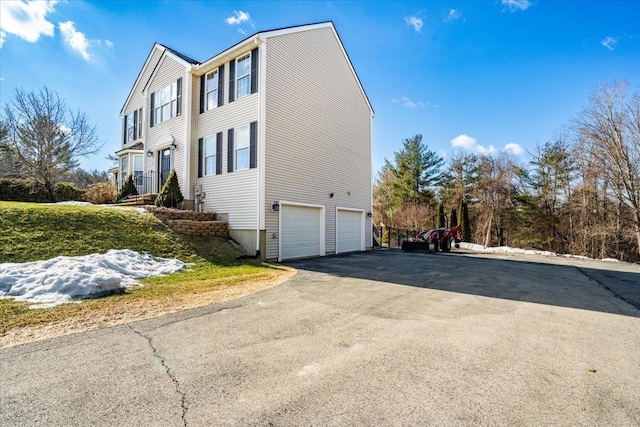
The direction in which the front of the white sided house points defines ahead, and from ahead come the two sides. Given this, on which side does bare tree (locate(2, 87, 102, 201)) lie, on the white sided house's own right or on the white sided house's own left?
on the white sided house's own right

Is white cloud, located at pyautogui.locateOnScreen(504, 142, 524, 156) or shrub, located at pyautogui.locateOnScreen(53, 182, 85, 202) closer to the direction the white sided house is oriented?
the shrub

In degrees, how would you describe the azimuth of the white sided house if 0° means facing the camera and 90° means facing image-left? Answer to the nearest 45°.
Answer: approximately 45°

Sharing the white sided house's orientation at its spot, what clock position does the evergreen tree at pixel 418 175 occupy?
The evergreen tree is roughly at 6 o'clock from the white sided house.

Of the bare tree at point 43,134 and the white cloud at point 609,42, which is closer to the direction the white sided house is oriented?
the bare tree

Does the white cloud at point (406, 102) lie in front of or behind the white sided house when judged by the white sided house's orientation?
behind

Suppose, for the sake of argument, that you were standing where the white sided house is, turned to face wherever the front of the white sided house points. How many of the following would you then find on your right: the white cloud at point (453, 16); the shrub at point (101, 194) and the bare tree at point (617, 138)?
1

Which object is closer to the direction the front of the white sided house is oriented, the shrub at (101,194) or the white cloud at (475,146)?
the shrub
